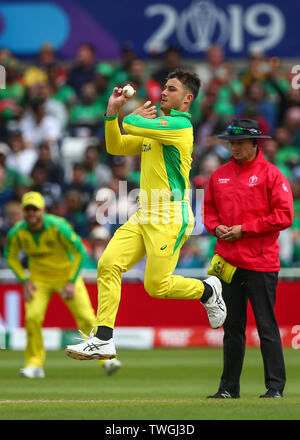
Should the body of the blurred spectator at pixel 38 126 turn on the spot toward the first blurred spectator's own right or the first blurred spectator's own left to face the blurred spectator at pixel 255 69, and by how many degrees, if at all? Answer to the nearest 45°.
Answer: approximately 90° to the first blurred spectator's own left

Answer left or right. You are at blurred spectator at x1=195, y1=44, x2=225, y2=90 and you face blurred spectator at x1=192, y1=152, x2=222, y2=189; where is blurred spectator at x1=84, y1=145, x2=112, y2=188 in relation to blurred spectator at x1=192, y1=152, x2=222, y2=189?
right

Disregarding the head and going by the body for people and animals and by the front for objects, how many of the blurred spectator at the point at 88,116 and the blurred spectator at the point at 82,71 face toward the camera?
2

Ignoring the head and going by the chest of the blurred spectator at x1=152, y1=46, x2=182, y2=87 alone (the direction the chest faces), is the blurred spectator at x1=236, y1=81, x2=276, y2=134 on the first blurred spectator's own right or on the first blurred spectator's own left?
on the first blurred spectator's own left

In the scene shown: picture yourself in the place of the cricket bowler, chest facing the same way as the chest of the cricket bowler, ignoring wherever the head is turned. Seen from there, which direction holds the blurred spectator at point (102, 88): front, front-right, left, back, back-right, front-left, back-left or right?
back-right

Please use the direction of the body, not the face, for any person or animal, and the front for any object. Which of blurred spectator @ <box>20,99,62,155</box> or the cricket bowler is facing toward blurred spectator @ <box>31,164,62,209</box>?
blurred spectator @ <box>20,99,62,155</box>

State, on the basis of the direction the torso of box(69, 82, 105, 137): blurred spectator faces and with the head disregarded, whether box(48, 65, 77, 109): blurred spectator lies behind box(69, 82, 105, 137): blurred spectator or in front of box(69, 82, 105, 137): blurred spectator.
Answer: behind

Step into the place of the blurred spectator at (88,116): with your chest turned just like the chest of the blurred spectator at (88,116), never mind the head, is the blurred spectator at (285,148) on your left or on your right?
on your left

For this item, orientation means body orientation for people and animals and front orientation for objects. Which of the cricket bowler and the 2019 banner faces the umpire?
the 2019 banner
